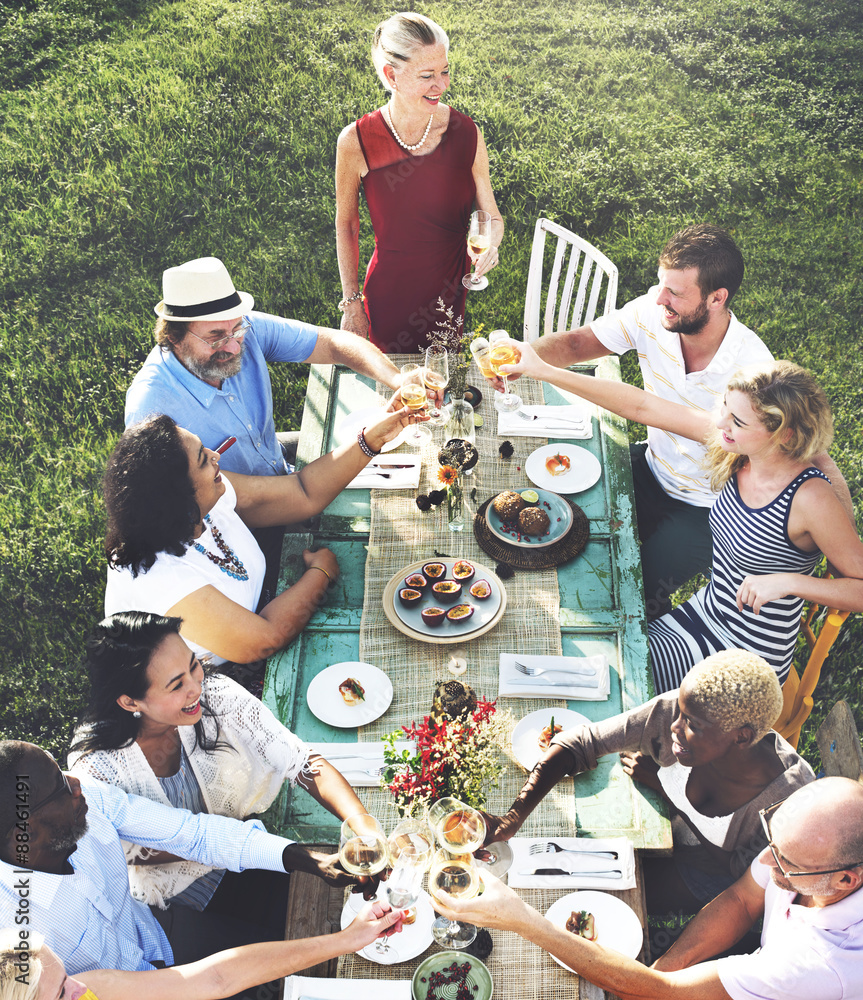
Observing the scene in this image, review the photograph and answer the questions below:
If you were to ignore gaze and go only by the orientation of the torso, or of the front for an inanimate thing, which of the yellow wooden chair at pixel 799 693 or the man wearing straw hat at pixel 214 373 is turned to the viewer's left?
the yellow wooden chair

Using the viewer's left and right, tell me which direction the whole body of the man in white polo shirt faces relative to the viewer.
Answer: facing the viewer and to the left of the viewer

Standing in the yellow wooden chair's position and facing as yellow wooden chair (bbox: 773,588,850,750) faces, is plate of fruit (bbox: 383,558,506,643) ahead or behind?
ahead

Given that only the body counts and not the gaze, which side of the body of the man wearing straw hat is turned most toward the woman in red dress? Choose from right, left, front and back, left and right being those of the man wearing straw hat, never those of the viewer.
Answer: left

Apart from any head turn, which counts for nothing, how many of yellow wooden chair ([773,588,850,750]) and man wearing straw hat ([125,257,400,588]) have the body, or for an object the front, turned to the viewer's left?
1

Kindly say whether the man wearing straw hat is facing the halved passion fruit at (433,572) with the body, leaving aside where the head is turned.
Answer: yes

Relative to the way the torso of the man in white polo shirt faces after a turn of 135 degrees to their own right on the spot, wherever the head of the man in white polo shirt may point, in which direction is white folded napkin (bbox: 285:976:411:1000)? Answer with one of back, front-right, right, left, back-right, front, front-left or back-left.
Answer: back

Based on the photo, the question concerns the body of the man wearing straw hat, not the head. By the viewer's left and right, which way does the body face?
facing the viewer and to the right of the viewer

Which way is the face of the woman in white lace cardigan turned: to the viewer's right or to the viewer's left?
to the viewer's right

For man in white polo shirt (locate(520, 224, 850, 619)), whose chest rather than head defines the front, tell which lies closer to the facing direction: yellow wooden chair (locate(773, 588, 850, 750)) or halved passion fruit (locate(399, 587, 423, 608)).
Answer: the halved passion fruit

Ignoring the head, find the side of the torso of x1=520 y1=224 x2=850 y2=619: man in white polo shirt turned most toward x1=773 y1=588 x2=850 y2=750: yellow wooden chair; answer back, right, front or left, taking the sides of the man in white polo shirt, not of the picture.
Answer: left

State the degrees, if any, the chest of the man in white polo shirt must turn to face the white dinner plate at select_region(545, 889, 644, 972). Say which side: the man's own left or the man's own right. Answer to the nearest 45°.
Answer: approximately 45° to the man's own left

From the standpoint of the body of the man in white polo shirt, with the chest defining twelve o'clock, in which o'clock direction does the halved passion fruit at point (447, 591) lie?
The halved passion fruit is roughly at 11 o'clock from the man in white polo shirt.

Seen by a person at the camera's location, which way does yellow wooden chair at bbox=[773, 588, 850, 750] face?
facing to the left of the viewer

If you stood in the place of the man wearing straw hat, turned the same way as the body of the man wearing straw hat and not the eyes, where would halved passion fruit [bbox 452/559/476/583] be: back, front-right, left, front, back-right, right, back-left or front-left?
front

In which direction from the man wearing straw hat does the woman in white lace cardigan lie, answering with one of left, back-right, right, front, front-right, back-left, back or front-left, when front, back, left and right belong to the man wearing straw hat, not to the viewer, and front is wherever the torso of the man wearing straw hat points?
front-right

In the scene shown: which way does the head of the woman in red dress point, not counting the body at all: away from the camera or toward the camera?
toward the camera

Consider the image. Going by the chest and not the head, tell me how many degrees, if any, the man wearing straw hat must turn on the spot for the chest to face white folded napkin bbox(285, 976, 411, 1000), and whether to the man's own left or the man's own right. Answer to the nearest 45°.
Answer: approximately 45° to the man's own right
